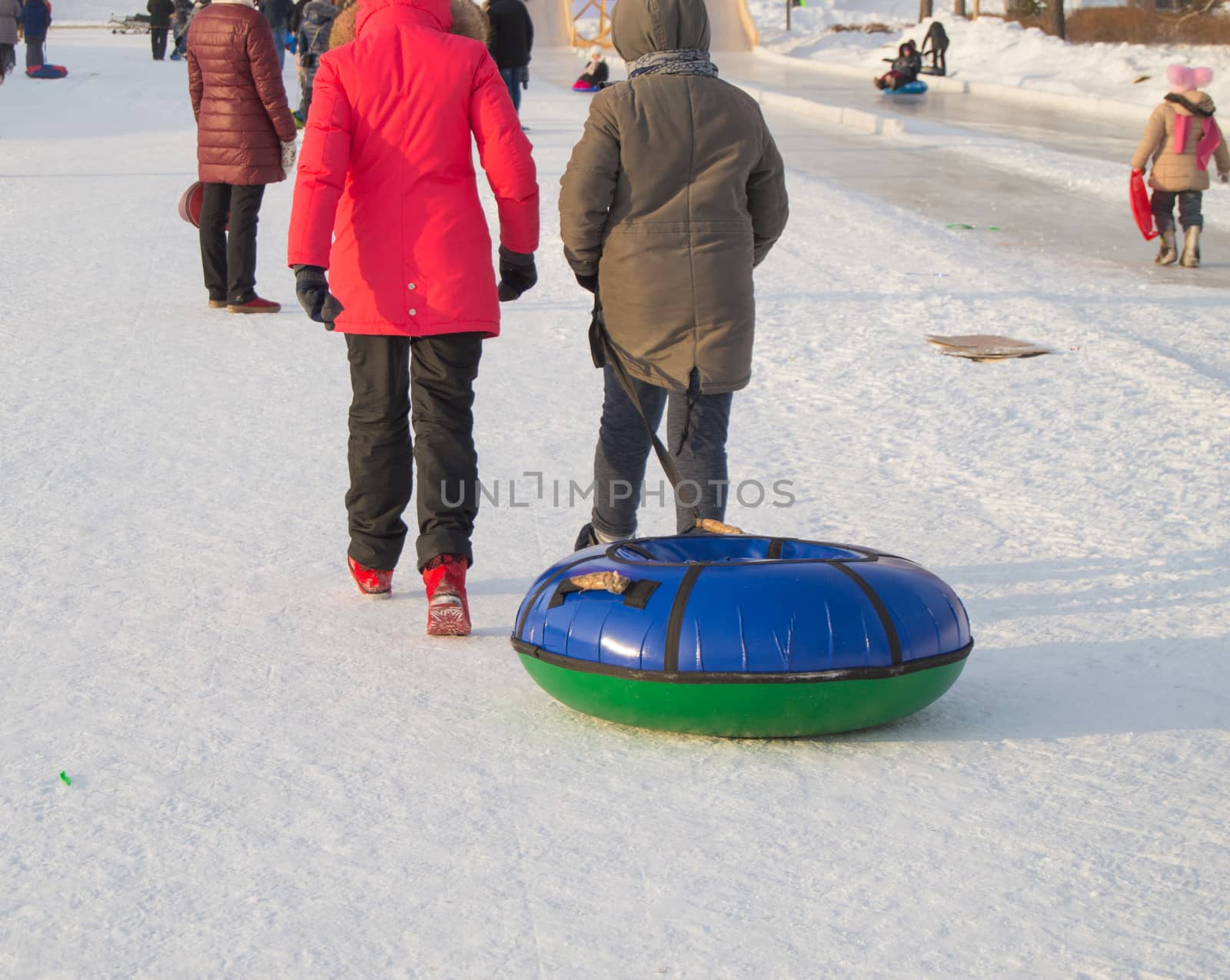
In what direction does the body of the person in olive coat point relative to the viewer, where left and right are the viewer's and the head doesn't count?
facing away from the viewer

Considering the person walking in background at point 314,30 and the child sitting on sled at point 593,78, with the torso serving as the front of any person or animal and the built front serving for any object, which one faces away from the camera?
the person walking in background

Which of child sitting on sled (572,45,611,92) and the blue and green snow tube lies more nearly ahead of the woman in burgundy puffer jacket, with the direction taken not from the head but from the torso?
the child sitting on sled

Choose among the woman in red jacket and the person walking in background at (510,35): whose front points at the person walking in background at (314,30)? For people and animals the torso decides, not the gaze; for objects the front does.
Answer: the woman in red jacket

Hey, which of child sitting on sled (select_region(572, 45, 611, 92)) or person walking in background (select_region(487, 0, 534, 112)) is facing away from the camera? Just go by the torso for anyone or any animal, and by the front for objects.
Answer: the person walking in background

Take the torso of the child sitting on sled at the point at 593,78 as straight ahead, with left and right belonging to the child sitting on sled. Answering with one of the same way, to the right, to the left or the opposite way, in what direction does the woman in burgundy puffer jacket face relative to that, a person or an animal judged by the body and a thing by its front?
the opposite way

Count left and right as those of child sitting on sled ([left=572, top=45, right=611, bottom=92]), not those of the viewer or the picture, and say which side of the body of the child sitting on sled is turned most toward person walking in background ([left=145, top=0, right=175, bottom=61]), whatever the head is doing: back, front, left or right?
right

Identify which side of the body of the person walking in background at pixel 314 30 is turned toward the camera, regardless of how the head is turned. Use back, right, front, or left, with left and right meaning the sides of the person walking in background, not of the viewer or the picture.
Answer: back

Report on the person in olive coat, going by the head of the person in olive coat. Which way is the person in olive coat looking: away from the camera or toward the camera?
away from the camera

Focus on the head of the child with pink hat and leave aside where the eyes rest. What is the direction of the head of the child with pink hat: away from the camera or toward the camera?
away from the camera
